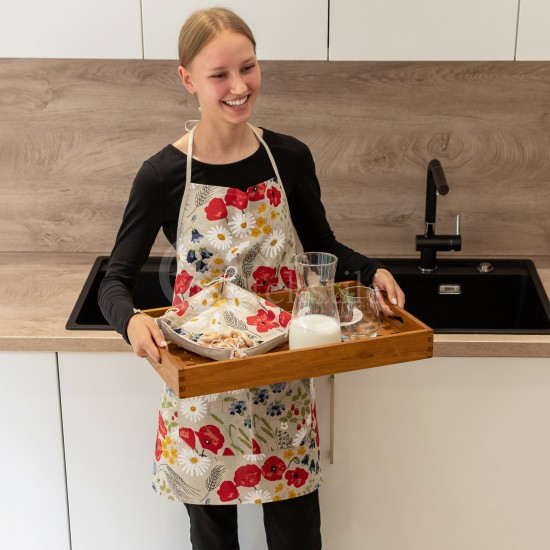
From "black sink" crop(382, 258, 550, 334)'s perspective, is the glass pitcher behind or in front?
in front

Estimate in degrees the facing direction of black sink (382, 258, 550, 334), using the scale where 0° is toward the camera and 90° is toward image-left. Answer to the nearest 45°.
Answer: approximately 0°

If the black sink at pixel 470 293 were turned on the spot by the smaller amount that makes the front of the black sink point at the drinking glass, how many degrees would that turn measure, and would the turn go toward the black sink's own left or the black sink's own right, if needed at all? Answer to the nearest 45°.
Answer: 0° — it already faces it

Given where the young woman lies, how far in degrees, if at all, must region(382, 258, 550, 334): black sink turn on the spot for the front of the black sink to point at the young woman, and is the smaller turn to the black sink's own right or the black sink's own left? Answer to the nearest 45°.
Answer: approximately 45° to the black sink's own right
